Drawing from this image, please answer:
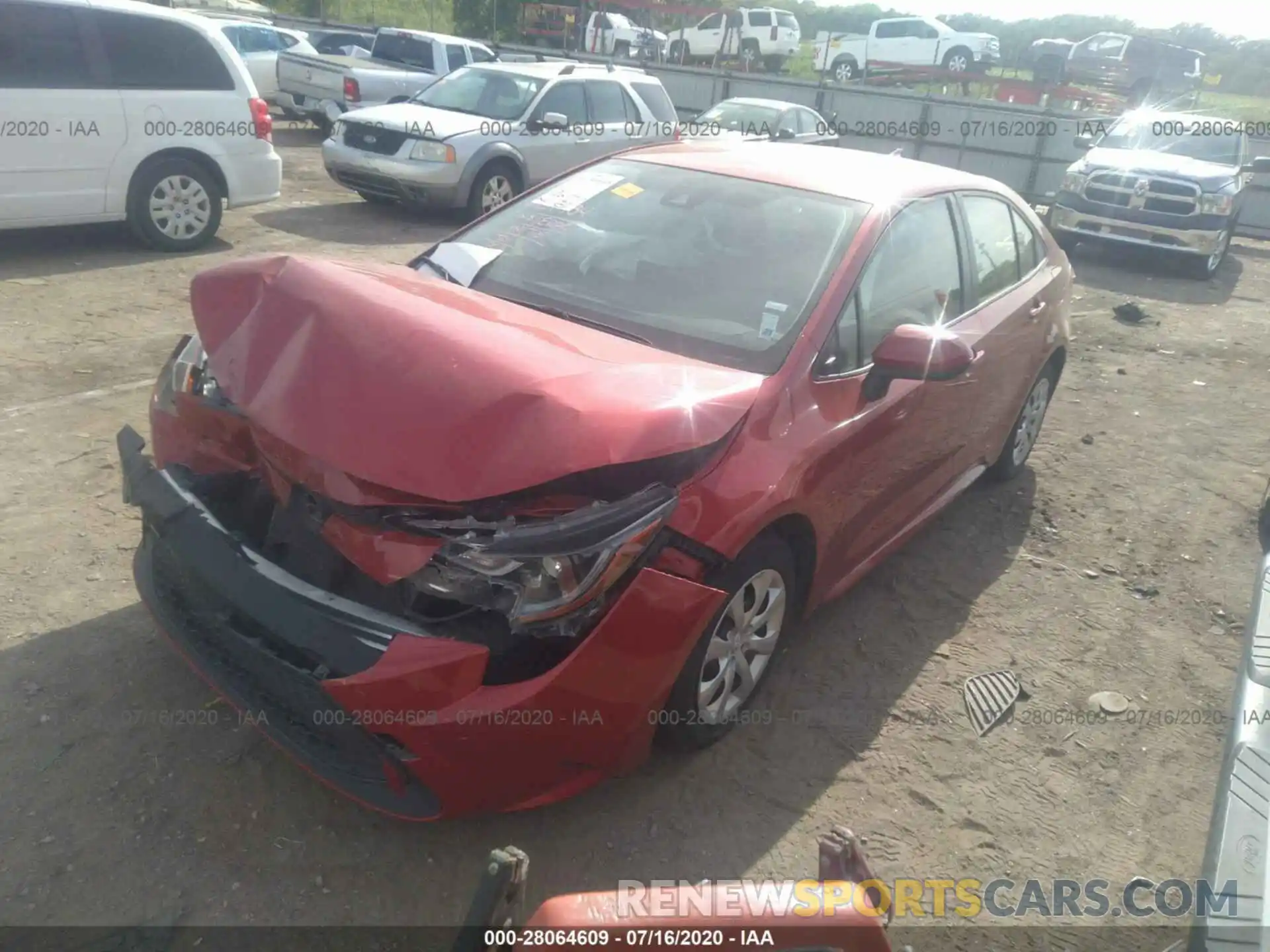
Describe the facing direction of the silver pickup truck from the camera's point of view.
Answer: facing away from the viewer and to the right of the viewer

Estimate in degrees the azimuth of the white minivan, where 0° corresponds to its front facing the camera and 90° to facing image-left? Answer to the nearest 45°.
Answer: approximately 90°

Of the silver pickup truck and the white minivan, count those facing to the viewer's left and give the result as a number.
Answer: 1

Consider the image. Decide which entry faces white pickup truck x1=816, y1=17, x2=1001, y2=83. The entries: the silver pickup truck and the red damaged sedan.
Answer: the silver pickup truck

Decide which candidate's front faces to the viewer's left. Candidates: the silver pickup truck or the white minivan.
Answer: the white minivan

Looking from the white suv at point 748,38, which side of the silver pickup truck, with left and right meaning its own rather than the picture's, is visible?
front

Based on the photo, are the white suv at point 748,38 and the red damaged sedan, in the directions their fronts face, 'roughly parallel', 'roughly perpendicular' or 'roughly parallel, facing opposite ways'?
roughly perpendicular

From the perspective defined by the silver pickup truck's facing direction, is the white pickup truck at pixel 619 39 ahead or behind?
ahead
